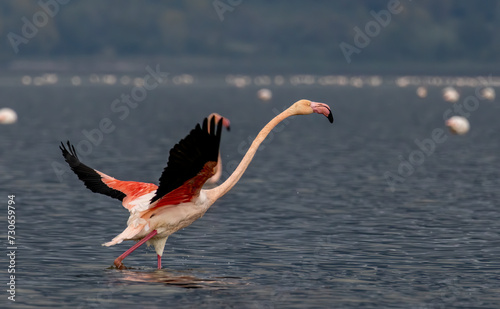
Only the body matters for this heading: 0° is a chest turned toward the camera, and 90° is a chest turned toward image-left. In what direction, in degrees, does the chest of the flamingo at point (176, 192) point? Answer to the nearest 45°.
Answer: approximately 270°

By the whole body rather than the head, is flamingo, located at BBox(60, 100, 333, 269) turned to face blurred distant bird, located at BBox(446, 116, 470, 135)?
no
